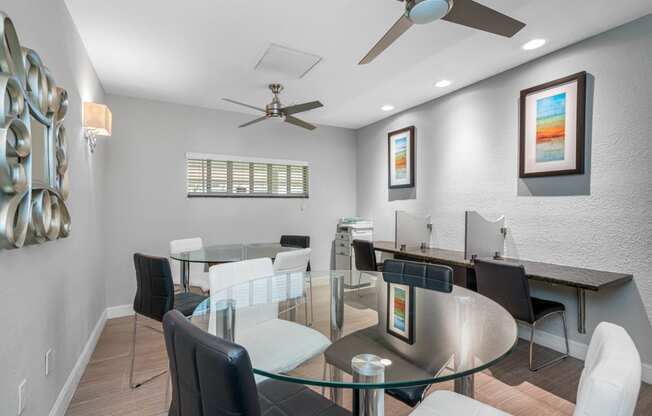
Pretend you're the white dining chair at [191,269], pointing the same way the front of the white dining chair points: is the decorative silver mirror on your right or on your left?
on your right

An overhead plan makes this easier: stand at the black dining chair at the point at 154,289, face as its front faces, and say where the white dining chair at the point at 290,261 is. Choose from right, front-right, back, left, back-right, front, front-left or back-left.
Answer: front-right

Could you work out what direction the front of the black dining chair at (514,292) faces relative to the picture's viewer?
facing away from the viewer and to the right of the viewer

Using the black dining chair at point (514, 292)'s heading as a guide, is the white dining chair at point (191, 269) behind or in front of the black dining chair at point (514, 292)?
behind

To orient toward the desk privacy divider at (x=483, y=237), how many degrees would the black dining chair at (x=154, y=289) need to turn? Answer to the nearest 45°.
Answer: approximately 45° to its right

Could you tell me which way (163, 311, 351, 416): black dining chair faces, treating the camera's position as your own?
facing away from the viewer and to the right of the viewer

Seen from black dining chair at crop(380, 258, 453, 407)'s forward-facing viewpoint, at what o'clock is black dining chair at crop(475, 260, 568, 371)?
black dining chair at crop(475, 260, 568, 371) is roughly at 7 o'clock from black dining chair at crop(380, 258, 453, 407).

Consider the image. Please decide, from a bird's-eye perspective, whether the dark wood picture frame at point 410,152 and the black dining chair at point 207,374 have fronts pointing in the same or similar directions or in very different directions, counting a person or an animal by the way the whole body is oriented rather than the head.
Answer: very different directions

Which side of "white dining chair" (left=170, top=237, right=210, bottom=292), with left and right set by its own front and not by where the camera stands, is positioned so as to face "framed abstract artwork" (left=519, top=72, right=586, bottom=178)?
front

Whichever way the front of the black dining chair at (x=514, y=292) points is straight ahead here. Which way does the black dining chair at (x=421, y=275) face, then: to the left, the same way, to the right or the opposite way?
the opposite way

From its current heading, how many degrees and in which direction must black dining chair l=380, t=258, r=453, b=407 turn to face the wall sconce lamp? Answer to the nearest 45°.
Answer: approximately 45° to its right

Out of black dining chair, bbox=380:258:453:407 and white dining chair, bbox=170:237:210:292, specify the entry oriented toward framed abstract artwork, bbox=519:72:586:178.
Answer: the white dining chair

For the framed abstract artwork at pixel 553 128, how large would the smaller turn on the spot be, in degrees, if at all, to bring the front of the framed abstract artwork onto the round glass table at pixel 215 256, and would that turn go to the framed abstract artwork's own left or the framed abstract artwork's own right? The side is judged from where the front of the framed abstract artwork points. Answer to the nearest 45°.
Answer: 0° — it already faces it
